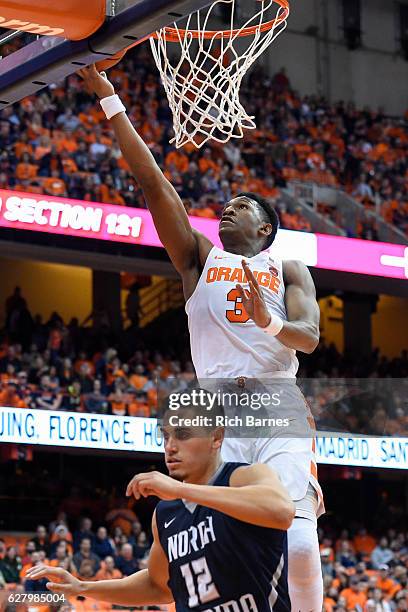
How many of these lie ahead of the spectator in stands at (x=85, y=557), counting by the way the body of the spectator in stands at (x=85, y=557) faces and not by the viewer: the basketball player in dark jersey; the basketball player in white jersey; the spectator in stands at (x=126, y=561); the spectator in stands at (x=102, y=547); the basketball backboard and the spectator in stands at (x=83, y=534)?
3

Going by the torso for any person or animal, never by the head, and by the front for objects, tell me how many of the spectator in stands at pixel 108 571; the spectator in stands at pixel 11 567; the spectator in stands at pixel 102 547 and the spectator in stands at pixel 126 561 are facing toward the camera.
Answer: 4

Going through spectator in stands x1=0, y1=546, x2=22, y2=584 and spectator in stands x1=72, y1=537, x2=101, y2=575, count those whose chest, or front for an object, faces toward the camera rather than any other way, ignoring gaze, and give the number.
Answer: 2

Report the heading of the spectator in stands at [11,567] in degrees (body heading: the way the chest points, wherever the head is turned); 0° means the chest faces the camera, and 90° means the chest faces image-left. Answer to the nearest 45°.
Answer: approximately 0°

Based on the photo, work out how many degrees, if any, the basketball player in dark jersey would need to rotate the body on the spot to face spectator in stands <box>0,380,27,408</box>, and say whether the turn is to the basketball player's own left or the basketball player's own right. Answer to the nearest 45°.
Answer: approximately 135° to the basketball player's own right

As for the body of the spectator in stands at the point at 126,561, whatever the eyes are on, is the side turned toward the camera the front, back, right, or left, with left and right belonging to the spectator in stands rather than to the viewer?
front

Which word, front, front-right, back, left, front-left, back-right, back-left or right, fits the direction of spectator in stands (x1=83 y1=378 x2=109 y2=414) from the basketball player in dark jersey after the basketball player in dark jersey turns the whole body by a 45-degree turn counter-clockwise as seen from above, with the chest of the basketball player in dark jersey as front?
back

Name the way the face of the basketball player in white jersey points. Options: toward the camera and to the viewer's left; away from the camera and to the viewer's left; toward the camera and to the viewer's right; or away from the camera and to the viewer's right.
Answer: toward the camera and to the viewer's left

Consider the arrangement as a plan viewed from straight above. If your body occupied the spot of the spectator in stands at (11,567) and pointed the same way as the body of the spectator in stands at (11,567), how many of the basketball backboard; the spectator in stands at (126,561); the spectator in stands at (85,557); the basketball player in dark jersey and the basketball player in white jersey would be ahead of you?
3

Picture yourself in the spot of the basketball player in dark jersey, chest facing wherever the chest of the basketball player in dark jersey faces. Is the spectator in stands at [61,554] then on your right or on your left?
on your right

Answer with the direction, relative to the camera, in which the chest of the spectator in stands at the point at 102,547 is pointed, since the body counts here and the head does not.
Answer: toward the camera

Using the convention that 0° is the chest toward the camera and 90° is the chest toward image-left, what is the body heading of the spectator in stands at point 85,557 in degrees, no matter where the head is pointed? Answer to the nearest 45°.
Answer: approximately 0°

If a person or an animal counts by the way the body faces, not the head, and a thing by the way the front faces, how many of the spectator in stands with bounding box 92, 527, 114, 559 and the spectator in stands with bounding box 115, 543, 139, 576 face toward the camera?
2

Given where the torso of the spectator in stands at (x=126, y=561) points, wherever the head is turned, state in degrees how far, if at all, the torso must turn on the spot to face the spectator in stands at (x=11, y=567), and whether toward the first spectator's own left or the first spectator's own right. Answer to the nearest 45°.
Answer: approximately 45° to the first spectator's own right
